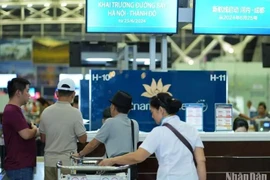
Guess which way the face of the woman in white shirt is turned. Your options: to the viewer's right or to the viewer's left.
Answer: to the viewer's left

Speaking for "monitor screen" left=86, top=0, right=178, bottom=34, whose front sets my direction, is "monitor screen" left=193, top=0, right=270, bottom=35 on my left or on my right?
on my left

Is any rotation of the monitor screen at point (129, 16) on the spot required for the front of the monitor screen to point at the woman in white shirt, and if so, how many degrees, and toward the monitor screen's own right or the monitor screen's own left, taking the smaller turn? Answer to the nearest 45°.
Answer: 0° — it already faces them

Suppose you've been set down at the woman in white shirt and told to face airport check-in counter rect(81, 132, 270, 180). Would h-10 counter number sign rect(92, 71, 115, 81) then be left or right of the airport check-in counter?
left

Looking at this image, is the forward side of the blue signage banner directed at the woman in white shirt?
yes

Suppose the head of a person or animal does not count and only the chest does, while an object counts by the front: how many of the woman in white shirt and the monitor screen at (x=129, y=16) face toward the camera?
1

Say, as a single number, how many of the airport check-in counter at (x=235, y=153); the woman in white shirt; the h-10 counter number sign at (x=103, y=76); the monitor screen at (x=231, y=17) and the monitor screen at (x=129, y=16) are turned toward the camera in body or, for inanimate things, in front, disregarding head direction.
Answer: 4
